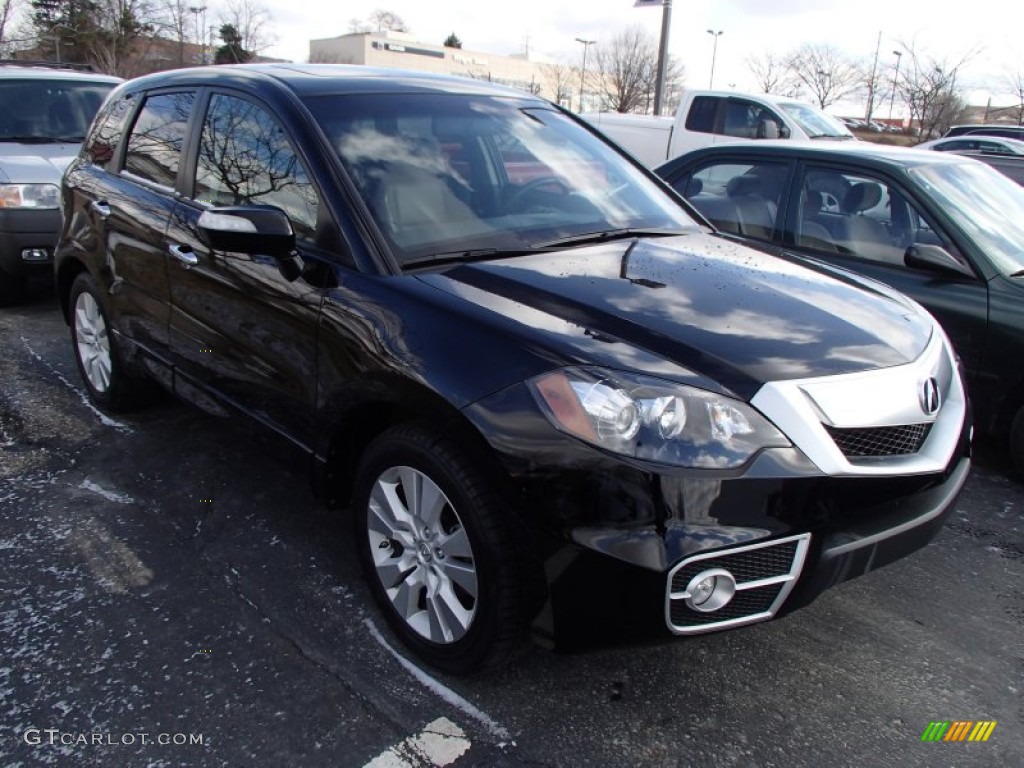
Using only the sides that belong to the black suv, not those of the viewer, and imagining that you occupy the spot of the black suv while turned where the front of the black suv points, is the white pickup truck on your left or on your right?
on your left

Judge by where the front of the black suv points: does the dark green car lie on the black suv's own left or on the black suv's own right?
on the black suv's own left

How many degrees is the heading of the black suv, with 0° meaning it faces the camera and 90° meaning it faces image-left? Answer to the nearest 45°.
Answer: approximately 315°

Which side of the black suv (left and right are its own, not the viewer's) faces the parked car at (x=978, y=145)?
left
